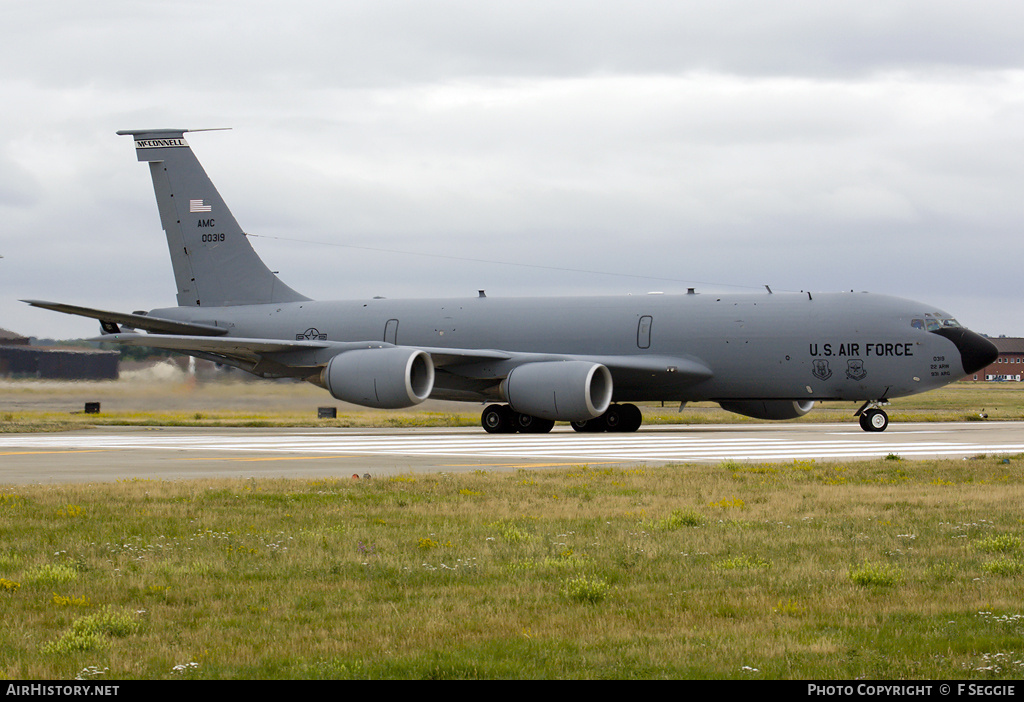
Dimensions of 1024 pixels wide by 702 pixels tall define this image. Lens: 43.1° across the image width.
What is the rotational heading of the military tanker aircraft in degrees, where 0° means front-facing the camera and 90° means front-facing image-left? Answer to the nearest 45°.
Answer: approximately 315°
